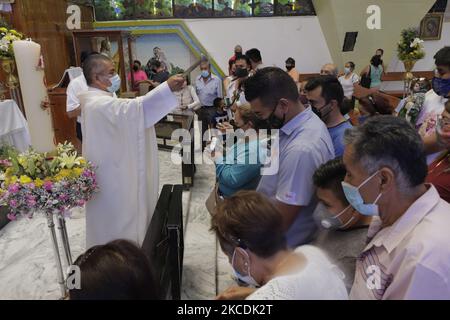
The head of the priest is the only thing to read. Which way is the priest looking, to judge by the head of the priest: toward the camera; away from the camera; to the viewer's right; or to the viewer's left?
to the viewer's right

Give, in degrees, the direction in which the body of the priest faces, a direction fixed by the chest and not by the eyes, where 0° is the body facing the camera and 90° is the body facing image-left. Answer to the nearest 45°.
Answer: approximately 270°

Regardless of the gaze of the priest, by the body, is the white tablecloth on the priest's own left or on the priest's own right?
on the priest's own left

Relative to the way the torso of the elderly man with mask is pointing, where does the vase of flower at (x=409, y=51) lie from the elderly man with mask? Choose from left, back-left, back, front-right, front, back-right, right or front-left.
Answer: right

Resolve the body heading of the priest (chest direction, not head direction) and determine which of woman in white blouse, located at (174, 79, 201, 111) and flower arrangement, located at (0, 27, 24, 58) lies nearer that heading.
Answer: the woman in white blouse

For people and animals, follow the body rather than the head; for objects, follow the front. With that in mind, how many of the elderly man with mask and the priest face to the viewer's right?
1

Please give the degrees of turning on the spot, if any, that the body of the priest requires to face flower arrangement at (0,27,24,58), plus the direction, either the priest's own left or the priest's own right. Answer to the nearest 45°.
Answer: approximately 135° to the priest's own left

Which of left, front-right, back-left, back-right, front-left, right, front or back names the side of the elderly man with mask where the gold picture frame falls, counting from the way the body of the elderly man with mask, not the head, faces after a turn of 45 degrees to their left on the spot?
back-right

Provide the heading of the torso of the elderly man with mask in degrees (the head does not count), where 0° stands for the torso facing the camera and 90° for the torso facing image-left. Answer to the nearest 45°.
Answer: approximately 90°

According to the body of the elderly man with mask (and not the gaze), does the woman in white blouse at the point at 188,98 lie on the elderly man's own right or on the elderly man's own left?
on the elderly man's own right

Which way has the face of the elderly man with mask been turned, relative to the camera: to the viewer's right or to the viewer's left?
to the viewer's left
